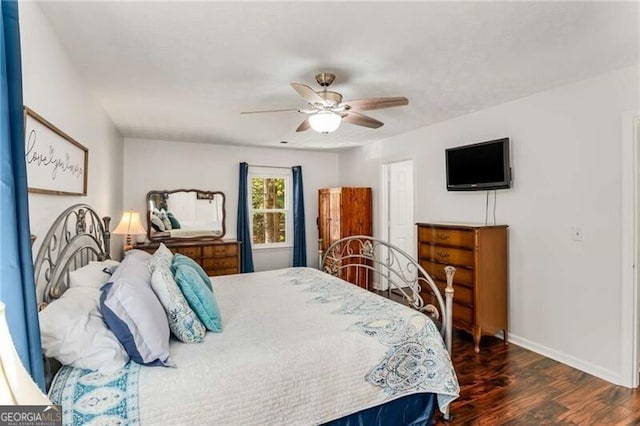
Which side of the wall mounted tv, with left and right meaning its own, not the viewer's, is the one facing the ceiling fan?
front

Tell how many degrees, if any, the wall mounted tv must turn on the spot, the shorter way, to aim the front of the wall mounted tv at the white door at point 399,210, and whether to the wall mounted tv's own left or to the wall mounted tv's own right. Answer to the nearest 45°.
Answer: approximately 90° to the wall mounted tv's own right

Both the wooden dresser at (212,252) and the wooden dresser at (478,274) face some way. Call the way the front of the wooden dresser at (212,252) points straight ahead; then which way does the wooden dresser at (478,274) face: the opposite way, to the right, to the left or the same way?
to the right

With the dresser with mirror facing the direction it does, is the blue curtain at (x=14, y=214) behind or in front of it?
in front

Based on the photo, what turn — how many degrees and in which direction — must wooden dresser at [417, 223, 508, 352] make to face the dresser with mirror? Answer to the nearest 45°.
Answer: approximately 45° to its right

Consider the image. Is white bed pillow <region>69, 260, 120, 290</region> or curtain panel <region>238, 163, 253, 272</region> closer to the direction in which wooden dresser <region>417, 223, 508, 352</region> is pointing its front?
the white bed pillow

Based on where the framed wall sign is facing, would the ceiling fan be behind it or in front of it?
in front

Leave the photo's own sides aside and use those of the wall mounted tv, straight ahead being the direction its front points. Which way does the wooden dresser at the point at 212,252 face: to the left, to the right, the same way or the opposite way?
to the left

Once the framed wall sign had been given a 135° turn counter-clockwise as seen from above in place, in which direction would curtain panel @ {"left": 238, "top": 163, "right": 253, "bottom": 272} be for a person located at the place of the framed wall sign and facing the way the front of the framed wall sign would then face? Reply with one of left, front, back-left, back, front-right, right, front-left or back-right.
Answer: front-right

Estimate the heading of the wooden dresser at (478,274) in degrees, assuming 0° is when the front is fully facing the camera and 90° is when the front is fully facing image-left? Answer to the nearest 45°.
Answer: approximately 45°

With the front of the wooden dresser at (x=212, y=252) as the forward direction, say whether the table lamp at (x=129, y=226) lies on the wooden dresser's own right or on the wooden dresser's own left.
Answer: on the wooden dresser's own right

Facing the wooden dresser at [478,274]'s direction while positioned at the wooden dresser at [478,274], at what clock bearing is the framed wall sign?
The framed wall sign is roughly at 12 o'clock from the wooden dresser.

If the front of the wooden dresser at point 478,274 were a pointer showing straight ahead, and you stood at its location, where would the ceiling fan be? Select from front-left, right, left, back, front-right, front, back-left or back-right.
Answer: front

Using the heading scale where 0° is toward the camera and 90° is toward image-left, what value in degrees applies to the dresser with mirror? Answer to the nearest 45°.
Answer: approximately 0°

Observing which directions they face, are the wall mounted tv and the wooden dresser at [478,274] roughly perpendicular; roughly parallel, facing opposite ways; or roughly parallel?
roughly parallel

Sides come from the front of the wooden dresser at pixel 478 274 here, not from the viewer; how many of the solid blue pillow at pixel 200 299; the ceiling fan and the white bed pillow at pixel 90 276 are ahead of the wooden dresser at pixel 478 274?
3

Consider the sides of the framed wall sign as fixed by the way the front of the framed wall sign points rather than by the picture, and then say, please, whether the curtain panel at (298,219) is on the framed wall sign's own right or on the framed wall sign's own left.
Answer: on the framed wall sign's own left

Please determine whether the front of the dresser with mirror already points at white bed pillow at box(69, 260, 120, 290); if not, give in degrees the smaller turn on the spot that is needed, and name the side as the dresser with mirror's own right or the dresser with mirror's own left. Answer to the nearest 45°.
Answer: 0° — it already faces it

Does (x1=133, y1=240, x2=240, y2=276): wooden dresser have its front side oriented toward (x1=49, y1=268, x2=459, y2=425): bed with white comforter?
yes

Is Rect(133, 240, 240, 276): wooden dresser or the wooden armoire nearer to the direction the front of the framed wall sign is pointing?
the wooden armoire

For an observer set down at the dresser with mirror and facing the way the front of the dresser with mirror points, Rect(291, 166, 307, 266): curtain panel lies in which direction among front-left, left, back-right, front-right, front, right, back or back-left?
left
